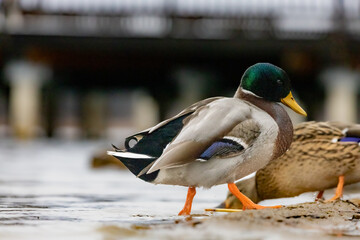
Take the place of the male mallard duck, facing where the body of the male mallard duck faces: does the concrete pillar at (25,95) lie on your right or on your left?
on your left

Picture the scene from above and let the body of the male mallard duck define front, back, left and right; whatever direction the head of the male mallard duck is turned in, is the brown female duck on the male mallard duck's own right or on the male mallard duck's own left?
on the male mallard duck's own left

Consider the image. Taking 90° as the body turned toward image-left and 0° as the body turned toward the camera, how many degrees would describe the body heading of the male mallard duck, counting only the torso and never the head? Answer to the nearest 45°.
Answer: approximately 270°

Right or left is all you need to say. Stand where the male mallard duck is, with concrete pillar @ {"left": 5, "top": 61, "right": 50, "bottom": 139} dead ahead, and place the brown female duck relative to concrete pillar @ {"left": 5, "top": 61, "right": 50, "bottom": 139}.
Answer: right

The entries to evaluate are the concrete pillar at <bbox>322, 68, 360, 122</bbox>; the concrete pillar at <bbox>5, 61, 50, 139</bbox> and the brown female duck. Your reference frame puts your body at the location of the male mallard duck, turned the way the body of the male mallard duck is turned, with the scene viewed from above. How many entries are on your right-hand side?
0

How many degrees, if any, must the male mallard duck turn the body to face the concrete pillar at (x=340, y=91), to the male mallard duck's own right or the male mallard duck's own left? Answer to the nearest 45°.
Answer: approximately 90° to the male mallard duck's own left
